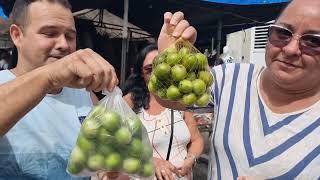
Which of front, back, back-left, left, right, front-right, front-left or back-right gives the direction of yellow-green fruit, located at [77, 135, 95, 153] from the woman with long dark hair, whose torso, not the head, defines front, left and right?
front

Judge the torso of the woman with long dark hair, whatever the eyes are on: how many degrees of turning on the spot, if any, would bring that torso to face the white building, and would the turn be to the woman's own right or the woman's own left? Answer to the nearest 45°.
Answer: approximately 180°

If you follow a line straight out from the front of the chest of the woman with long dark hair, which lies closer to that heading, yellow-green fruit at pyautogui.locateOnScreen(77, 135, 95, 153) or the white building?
the yellow-green fruit

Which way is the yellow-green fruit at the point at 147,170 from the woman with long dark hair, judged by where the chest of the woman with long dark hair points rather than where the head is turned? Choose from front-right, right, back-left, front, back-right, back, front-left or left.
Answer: front

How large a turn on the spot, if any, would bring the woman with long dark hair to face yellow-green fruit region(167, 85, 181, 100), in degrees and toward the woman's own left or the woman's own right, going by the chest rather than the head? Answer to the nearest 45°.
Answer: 0° — they already face it

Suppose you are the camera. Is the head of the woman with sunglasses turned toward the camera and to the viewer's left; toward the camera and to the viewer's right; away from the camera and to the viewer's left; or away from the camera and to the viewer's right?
toward the camera and to the viewer's left

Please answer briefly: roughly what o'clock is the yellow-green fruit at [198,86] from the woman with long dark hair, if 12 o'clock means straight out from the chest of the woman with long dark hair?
The yellow-green fruit is roughly at 12 o'clock from the woman with long dark hair.

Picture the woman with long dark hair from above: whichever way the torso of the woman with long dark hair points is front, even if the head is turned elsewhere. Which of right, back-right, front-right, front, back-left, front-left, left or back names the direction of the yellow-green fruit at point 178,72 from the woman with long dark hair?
front

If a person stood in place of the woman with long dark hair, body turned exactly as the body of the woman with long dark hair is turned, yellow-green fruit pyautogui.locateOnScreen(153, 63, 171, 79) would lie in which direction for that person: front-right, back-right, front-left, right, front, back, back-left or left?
front

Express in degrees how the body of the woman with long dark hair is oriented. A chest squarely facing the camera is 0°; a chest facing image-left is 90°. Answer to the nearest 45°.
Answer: approximately 0°

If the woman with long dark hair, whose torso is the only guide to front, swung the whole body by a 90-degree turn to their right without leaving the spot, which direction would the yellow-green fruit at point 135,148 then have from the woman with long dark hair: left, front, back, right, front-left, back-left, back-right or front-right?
left

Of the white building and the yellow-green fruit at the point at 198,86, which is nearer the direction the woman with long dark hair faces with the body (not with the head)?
the yellow-green fruit
